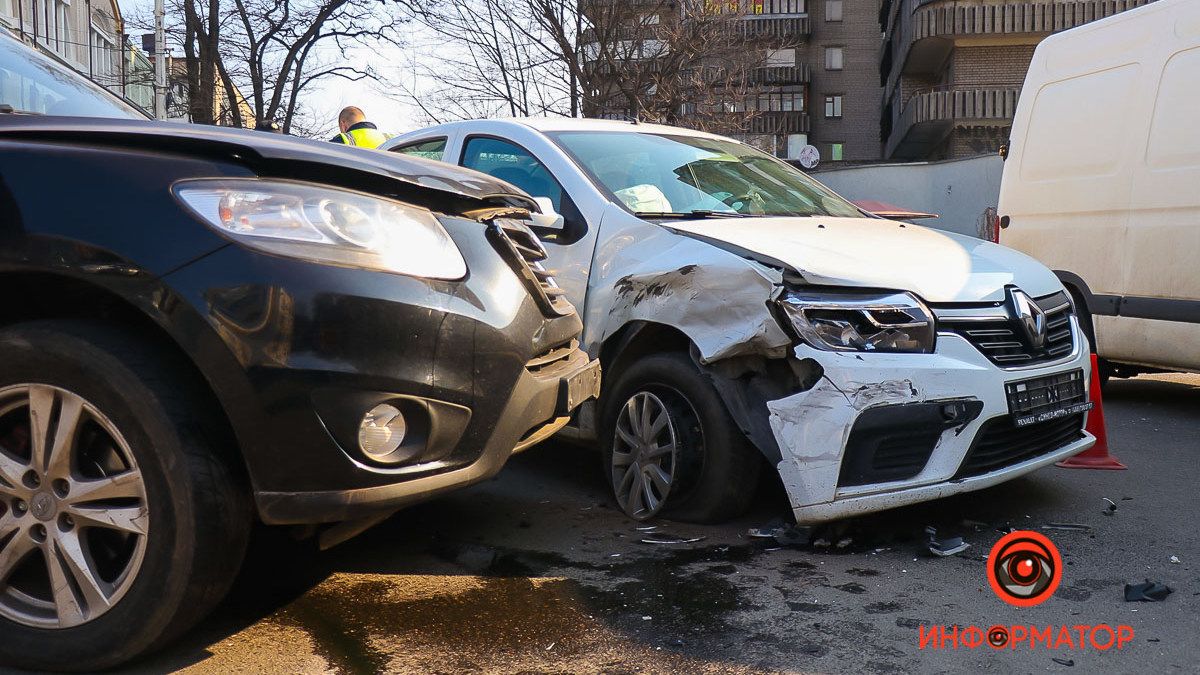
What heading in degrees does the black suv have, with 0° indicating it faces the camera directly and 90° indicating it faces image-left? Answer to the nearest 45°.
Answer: approximately 315°

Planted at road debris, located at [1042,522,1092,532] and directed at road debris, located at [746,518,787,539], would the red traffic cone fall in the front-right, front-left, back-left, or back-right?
back-right

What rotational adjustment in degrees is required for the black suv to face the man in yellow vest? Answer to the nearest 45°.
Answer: approximately 135° to its left

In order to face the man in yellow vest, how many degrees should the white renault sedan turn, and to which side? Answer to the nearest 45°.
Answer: approximately 180°

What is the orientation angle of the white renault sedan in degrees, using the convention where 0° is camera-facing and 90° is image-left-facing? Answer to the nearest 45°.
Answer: approximately 315°
